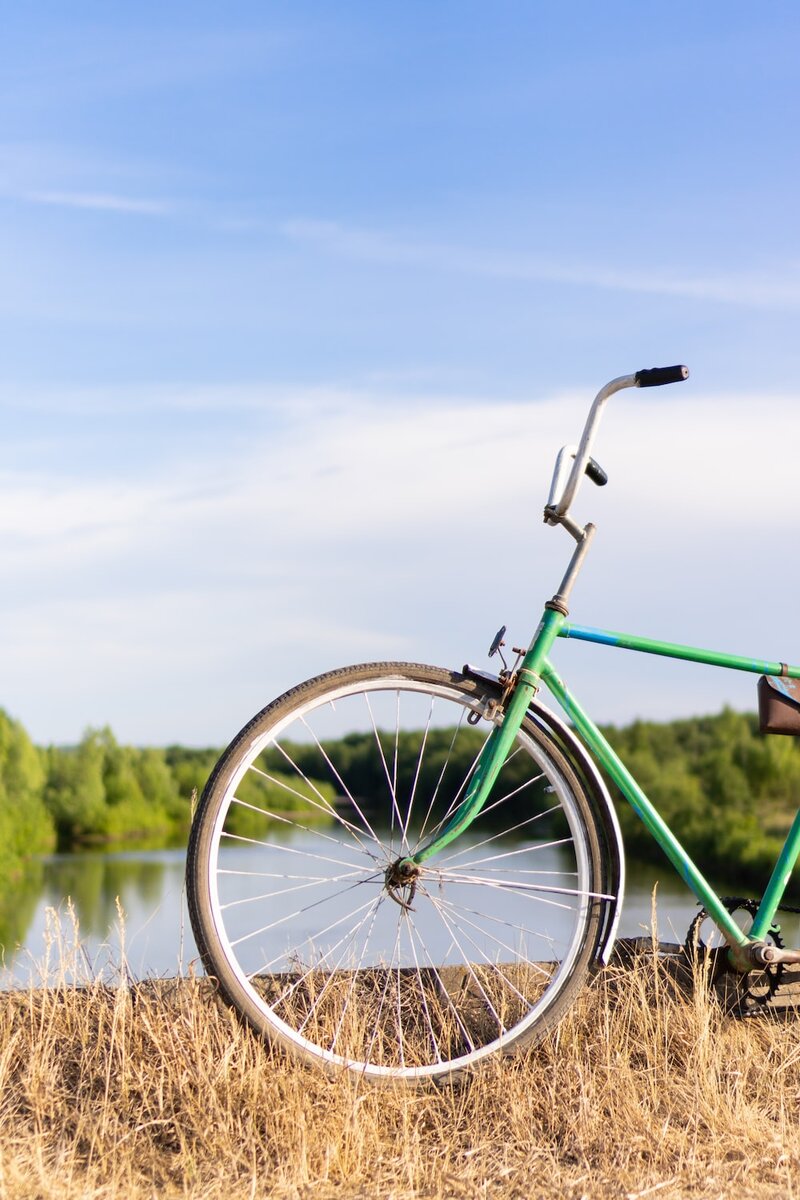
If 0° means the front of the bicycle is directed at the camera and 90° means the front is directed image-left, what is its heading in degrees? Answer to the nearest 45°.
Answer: approximately 90°
